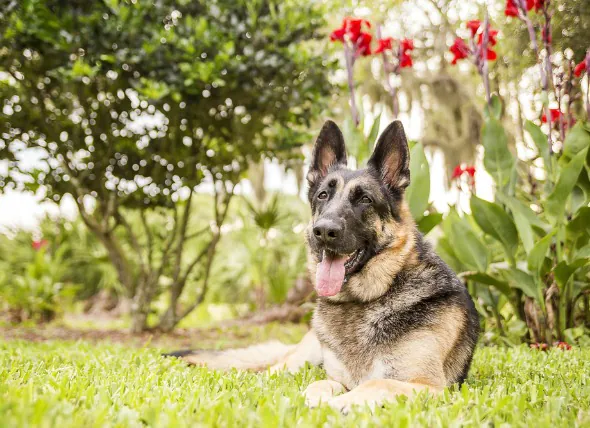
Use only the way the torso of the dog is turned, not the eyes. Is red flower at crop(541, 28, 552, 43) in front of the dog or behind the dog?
behind

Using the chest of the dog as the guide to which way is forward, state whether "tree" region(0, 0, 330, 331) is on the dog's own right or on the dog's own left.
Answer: on the dog's own right

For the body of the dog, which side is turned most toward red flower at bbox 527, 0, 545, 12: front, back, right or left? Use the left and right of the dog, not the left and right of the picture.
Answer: back

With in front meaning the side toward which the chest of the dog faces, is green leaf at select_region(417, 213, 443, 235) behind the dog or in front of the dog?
behind

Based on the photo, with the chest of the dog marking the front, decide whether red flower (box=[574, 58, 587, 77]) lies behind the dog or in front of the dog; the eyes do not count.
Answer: behind

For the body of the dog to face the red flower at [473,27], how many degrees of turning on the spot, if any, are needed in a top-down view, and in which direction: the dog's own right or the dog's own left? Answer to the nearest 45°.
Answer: approximately 180°
